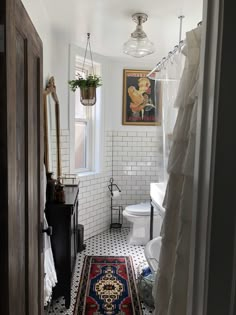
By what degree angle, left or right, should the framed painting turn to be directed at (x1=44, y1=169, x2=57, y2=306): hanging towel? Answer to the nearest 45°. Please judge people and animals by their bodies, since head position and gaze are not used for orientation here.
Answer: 0° — it already faces it

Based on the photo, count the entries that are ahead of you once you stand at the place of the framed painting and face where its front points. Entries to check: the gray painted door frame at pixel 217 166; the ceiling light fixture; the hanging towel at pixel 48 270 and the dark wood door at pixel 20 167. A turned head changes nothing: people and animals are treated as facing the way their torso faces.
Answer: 4

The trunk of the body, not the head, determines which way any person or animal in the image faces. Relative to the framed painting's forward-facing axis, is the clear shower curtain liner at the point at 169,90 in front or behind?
in front

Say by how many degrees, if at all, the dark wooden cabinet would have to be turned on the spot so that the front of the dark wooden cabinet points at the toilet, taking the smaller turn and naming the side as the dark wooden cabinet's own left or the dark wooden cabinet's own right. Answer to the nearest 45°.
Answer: approximately 45° to the dark wooden cabinet's own left

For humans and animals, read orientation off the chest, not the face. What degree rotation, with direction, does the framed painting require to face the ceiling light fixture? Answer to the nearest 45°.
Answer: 0° — it already faces it

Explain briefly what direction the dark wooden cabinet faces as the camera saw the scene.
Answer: facing to the right of the viewer

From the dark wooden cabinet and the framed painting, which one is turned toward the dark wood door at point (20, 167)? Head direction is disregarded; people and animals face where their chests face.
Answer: the framed painting

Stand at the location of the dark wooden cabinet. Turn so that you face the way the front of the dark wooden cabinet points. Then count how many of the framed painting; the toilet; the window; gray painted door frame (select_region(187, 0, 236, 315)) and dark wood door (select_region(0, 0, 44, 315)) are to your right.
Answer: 2

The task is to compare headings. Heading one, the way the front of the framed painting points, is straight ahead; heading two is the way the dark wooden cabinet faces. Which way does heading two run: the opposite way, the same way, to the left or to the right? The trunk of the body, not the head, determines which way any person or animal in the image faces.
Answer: to the left

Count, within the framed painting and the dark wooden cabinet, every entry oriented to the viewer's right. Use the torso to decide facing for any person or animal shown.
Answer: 1

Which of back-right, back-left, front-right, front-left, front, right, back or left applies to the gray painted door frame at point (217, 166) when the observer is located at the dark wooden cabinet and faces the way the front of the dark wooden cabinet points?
right

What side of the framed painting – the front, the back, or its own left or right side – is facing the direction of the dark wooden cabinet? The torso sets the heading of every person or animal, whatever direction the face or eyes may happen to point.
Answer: front
